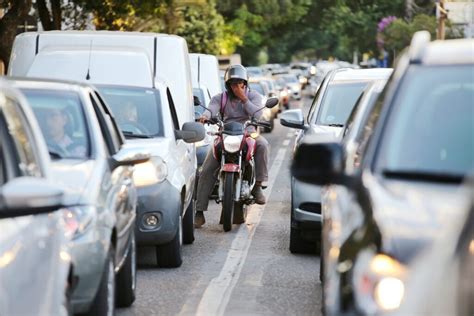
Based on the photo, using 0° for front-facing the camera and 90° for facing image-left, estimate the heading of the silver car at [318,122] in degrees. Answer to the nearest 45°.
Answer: approximately 0°

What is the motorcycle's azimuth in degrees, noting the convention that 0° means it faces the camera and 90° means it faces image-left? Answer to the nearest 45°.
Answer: approximately 0°

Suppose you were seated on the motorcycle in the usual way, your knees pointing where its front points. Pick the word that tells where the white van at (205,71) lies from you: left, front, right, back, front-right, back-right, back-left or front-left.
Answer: back

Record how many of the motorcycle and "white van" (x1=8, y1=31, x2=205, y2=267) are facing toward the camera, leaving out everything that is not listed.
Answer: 2

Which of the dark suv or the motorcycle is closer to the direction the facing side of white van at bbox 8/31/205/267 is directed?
the dark suv

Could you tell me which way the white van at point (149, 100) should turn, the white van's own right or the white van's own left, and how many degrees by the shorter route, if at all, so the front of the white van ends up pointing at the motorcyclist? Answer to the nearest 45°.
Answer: approximately 135° to the white van's own left

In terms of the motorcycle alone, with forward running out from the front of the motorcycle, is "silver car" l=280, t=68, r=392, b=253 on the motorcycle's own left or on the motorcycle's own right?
on the motorcycle's own left

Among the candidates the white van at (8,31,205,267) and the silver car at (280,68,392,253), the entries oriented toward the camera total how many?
2

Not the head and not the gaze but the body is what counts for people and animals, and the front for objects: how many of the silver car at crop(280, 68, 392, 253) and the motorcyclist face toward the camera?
2
